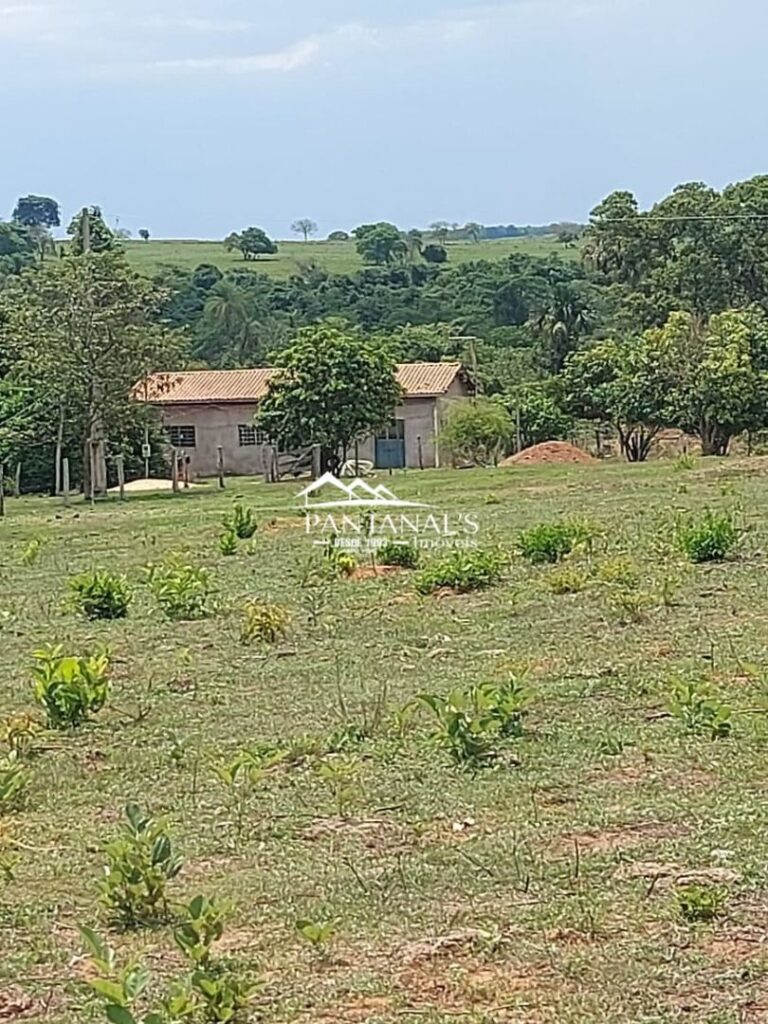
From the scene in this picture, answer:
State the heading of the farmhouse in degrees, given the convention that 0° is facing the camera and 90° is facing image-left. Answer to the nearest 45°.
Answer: approximately 0°

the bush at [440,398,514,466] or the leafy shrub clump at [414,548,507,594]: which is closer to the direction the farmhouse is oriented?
the leafy shrub clump

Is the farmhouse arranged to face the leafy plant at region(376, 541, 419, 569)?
yes

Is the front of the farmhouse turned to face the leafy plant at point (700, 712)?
yes

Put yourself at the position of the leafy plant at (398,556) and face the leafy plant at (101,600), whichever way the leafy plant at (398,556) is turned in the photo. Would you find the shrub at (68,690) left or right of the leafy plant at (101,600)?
left

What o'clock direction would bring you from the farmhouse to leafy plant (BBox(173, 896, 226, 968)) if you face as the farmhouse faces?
The leafy plant is roughly at 12 o'clock from the farmhouse.

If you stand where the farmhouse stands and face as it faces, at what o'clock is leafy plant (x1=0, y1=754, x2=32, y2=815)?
The leafy plant is roughly at 12 o'clock from the farmhouse.

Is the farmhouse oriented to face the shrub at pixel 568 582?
yes
